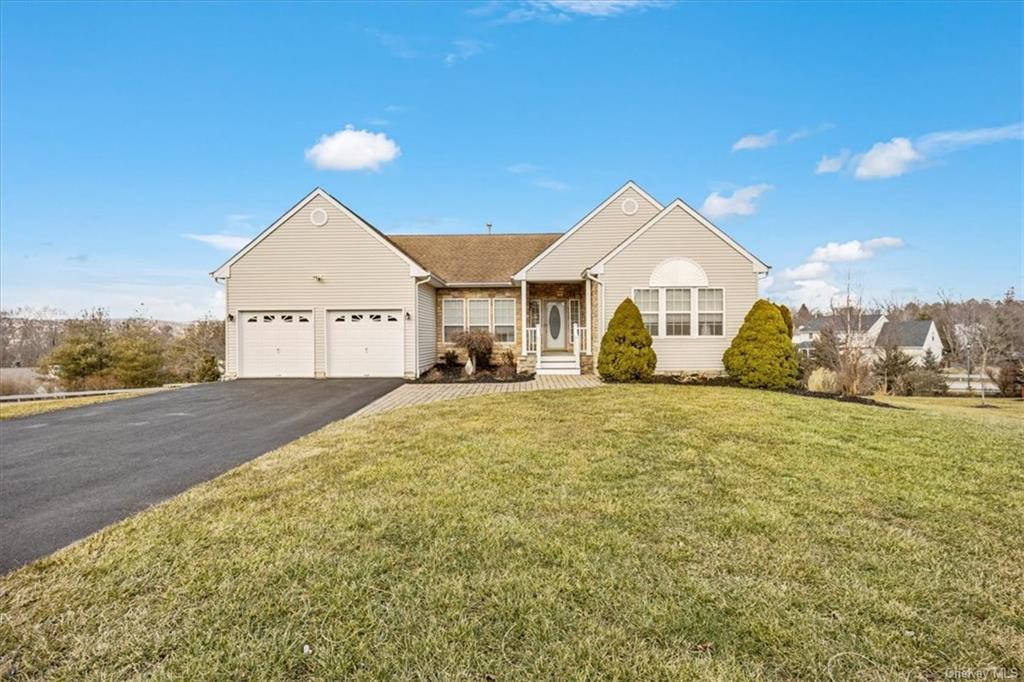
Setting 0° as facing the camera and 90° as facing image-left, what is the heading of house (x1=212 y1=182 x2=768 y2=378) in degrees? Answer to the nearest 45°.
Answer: approximately 0°

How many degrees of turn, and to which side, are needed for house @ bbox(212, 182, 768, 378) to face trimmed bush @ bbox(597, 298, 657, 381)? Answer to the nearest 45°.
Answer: approximately 45° to its left

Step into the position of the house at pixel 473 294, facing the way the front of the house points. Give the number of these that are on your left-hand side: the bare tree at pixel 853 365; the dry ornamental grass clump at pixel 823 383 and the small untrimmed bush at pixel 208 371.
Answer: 2

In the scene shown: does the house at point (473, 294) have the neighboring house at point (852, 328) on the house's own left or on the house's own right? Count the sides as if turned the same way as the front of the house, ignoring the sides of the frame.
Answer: on the house's own left

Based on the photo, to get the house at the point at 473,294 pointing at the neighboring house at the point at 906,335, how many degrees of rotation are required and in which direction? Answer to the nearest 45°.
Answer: approximately 135° to its left

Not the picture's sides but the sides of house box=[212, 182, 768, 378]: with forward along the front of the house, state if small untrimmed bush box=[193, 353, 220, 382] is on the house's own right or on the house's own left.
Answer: on the house's own right

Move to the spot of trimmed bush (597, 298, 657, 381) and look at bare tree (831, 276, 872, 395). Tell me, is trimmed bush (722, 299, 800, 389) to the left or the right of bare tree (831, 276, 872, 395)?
right

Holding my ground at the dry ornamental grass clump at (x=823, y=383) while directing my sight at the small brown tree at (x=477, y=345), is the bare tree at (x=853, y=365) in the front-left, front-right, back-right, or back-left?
back-right
